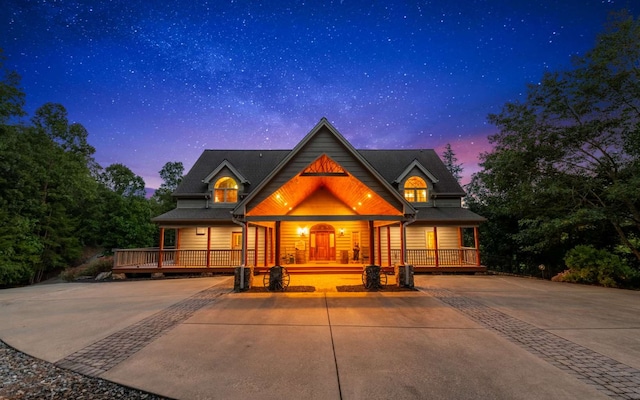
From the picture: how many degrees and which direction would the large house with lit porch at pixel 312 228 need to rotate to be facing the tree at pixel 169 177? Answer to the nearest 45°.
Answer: approximately 135° to its right

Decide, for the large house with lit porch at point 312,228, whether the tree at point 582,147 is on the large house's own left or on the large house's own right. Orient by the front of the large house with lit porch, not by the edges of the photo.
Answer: on the large house's own left

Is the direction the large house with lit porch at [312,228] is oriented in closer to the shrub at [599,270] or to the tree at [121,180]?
the shrub

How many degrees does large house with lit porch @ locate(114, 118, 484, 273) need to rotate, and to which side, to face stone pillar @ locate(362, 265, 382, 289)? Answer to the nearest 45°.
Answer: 0° — it already faces it

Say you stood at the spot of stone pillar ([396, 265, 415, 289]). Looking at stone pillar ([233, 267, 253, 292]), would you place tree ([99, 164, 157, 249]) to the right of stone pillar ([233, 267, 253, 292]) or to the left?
right

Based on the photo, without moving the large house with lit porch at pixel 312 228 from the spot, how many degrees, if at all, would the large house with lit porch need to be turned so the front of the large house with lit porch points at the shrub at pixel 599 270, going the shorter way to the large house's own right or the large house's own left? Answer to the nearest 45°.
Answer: approximately 45° to the large house's own left

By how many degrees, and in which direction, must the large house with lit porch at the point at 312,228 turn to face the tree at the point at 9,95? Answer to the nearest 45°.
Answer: approximately 90° to its right

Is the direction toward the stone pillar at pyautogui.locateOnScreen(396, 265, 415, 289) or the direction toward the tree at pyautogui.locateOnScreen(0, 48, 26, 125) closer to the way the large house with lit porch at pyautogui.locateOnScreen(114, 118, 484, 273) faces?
the stone pillar

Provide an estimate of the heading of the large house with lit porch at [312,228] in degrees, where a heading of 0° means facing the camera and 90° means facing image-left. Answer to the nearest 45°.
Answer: approximately 0°

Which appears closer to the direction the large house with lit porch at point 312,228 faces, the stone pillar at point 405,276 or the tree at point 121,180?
the stone pillar

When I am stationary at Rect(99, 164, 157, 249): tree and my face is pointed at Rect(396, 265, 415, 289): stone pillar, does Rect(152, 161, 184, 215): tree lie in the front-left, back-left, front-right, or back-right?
back-left

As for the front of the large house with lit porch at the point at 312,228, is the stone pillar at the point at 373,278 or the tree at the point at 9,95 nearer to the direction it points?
the stone pillar

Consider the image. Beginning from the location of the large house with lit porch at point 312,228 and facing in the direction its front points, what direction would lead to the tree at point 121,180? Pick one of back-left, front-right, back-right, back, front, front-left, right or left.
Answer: back-right
